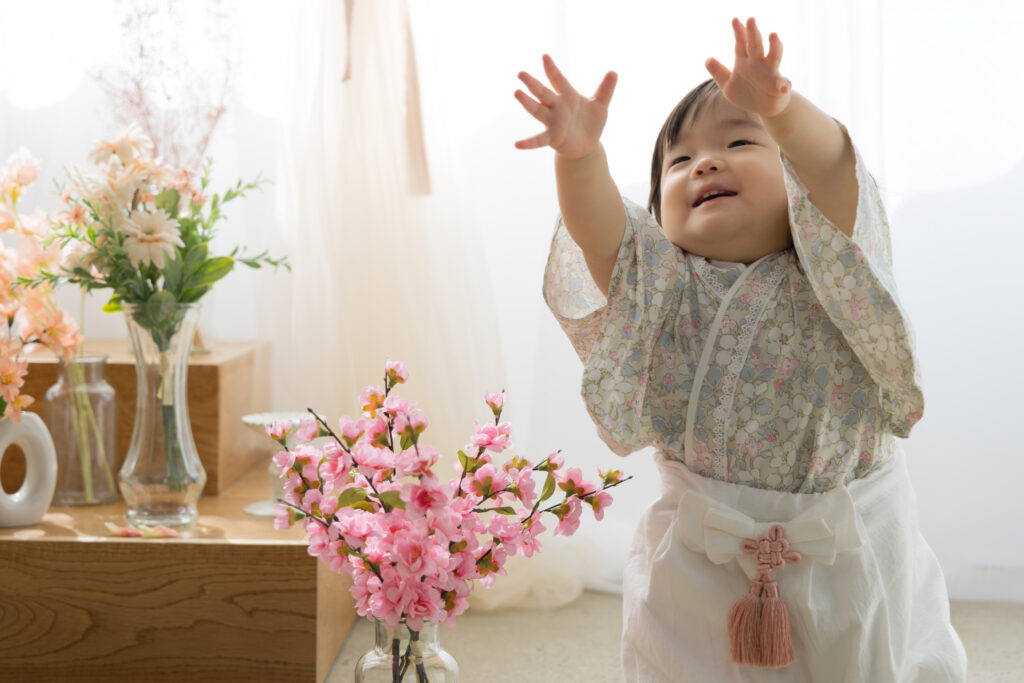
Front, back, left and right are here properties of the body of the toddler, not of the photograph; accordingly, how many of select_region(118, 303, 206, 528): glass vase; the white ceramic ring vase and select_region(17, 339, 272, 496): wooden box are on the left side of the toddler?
0

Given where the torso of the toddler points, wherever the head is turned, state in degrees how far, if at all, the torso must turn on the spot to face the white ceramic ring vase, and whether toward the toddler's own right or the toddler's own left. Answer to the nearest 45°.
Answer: approximately 90° to the toddler's own right

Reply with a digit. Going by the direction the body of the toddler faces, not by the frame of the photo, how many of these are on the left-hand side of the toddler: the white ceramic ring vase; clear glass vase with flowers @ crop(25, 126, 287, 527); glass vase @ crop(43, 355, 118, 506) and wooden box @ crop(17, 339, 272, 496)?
0

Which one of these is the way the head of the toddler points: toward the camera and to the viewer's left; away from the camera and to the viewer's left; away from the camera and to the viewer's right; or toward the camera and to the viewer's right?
toward the camera and to the viewer's left

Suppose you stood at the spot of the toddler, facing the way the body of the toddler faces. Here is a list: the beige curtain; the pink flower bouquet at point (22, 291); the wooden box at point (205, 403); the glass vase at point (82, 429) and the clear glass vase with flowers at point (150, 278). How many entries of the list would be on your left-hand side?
0

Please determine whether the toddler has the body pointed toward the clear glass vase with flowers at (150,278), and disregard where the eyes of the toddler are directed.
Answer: no

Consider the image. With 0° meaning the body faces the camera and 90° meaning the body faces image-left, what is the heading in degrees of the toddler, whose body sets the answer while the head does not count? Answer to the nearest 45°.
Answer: approximately 0°

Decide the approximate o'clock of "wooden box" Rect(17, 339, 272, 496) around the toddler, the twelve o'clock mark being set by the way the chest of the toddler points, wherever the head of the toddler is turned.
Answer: The wooden box is roughly at 4 o'clock from the toddler.

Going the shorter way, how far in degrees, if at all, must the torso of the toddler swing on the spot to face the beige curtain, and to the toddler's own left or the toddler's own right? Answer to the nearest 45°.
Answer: approximately 135° to the toddler's own right

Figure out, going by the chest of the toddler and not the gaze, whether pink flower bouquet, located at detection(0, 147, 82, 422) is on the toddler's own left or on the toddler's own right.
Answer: on the toddler's own right

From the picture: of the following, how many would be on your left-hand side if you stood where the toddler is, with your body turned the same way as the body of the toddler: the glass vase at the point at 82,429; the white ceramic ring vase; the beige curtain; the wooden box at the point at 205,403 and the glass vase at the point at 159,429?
0

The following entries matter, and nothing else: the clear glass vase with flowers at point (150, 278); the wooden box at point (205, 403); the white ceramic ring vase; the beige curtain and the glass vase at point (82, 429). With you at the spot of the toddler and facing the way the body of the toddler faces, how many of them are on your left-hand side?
0

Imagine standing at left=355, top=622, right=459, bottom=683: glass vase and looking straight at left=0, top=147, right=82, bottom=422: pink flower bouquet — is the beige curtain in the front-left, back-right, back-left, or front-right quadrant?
front-right

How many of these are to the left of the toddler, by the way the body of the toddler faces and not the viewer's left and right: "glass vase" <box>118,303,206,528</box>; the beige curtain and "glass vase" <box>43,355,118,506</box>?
0
